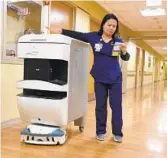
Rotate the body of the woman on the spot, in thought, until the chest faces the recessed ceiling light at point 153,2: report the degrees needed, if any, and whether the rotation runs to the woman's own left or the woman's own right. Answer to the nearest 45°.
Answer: approximately 180°

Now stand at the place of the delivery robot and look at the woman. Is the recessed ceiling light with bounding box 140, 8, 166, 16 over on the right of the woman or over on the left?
left

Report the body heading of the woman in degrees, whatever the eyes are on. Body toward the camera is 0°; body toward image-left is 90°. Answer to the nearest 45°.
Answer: approximately 0°

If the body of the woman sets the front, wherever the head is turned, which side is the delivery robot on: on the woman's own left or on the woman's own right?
on the woman's own right

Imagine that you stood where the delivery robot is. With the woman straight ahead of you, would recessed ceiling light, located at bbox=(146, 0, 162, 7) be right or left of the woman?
left

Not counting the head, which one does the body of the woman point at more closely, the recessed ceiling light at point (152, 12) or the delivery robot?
the delivery robot

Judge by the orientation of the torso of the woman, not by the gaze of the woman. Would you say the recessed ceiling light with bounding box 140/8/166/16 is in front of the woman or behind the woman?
behind

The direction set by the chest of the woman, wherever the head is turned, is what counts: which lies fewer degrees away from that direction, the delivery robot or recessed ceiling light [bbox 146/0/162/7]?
the delivery robot
